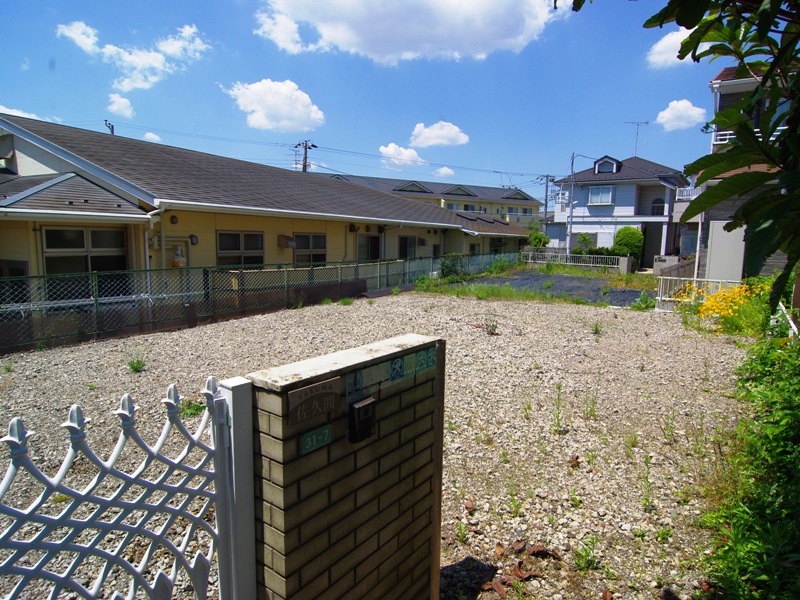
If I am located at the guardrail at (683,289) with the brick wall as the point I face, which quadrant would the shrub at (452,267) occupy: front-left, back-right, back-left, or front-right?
back-right

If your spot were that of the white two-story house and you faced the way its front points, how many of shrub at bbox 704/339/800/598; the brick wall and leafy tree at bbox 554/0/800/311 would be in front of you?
3

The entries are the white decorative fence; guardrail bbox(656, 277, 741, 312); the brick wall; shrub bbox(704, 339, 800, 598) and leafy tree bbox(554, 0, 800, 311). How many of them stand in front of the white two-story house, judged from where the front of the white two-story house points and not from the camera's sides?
5

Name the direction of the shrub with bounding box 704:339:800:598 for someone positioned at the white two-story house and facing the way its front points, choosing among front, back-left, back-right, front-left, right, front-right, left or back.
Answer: front

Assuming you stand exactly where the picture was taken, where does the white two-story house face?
facing the viewer

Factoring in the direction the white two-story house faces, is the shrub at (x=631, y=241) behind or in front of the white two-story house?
in front

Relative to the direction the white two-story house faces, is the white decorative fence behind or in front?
in front

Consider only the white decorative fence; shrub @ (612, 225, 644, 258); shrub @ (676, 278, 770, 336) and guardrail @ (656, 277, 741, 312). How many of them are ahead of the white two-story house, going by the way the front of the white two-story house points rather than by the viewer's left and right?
4

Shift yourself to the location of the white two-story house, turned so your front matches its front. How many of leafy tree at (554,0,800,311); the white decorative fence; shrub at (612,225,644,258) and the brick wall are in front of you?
4

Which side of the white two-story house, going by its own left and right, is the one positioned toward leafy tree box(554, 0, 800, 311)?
front

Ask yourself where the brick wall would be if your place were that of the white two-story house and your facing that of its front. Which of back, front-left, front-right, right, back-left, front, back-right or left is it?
front

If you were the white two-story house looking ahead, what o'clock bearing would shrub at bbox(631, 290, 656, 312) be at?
The shrub is roughly at 12 o'clock from the white two-story house.
